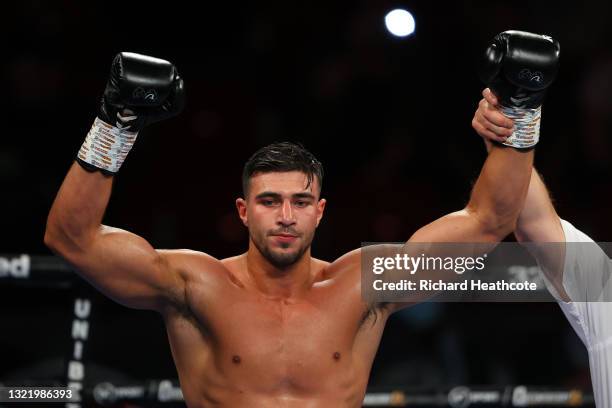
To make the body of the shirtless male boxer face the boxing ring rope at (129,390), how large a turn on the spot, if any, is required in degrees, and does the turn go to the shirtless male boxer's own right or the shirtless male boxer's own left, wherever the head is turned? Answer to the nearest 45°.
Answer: approximately 135° to the shirtless male boxer's own right

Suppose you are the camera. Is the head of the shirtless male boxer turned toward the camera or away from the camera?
toward the camera

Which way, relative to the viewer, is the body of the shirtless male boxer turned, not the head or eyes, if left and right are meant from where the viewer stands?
facing the viewer
